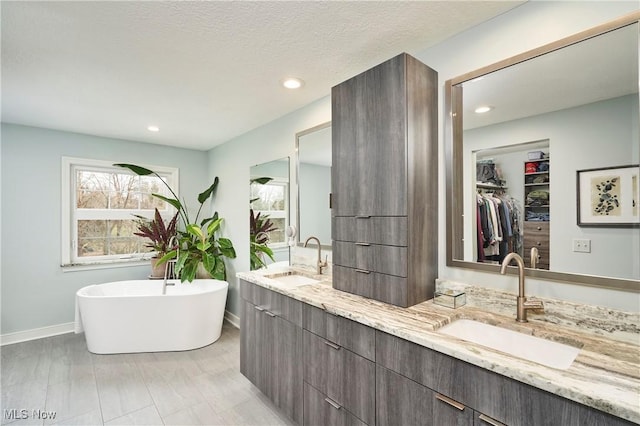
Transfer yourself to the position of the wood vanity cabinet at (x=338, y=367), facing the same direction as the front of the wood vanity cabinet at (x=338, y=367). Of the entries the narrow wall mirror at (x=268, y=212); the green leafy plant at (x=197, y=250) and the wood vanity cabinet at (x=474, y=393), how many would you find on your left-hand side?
1

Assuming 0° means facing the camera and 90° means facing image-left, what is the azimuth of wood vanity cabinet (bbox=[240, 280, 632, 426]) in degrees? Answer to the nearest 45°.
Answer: approximately 45°

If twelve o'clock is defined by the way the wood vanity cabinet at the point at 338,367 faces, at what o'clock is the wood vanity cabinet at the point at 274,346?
the wood vanity cabinet at the point at 274,346 is roughly at 3 o'clock from the wood vanity cabinet at the point at 338,367.

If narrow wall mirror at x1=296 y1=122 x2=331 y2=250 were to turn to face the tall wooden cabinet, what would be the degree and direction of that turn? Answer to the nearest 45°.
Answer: approximately 90° to its left

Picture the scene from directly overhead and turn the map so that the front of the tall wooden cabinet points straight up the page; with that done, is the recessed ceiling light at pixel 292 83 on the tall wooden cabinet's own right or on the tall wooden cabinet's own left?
on the tall wooden cabinet's own right

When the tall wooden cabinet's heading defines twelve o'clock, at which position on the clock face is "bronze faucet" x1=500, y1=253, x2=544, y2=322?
The bronze faucet is roughly at 8 o'clock from the tall wooden cabinet.

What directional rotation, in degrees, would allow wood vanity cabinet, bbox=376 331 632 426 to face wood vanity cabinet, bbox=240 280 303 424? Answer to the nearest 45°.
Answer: approximately 45° to its right
